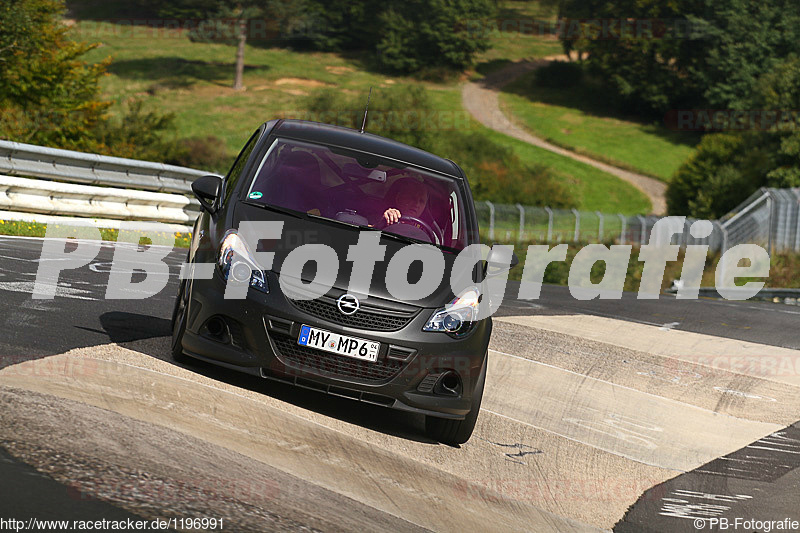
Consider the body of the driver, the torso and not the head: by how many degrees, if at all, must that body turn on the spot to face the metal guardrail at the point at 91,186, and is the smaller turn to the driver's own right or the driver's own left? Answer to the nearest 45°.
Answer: approximately 135° to the driver's own right

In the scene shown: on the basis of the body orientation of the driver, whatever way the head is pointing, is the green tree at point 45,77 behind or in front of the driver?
behind

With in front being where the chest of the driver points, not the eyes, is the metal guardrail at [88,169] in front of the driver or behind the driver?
behind

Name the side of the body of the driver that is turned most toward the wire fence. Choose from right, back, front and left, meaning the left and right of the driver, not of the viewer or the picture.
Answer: back

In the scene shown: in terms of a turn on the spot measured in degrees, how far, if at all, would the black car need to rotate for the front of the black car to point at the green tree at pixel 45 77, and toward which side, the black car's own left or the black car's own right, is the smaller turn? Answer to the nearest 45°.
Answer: approximately 180°
